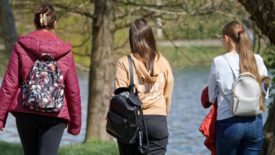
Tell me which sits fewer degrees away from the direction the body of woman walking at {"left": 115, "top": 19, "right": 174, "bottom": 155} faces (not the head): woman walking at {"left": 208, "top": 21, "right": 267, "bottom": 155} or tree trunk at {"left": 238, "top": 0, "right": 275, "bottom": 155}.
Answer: the tree trunk

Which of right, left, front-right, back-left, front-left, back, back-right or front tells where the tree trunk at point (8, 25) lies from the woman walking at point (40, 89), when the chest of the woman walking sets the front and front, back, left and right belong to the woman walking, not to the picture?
front

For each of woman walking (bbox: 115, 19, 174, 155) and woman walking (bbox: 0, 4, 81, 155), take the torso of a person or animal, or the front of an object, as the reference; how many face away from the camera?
2

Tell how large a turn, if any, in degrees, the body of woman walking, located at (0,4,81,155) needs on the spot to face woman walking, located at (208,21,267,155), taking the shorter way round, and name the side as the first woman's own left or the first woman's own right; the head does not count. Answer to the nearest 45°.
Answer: approximately 90° to the first woman's own right

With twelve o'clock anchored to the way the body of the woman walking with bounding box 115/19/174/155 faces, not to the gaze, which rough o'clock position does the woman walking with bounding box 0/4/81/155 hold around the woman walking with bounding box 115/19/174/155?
the woman walking with bounding box 0/4/81/155 is roughly at 9 o'clock from the woman walking with bounding box 115/19/174/155.

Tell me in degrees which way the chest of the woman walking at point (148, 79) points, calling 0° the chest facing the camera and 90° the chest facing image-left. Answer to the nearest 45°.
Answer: approximately 180°

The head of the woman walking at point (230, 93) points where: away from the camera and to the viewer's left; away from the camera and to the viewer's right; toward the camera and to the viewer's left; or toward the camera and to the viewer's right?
away from the camera and to the viewer's left

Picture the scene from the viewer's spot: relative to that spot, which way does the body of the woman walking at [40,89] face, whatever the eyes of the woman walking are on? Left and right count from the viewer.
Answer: facing away from the viewer

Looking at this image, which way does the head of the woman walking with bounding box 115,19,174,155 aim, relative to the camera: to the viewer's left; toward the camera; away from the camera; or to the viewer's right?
away from the camera

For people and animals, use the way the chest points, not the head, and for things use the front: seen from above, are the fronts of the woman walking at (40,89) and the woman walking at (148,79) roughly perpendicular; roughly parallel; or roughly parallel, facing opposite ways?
roughly parallel
